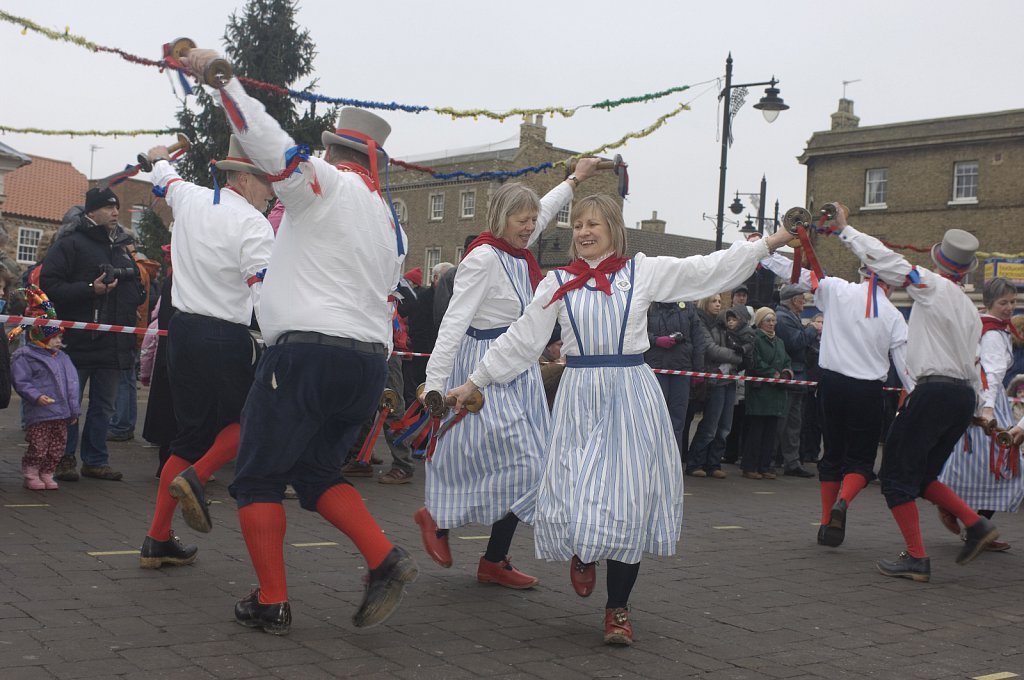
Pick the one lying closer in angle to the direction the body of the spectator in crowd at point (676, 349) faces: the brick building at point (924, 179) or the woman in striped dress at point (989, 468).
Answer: the woman in striped dress

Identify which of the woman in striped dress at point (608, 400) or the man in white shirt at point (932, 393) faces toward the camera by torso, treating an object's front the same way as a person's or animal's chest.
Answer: the woman in striped dress

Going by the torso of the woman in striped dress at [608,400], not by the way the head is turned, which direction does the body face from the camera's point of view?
toward the camera

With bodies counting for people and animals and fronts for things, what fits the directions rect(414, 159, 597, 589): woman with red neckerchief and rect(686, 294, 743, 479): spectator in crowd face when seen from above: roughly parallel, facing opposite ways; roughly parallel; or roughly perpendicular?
roughly parallel

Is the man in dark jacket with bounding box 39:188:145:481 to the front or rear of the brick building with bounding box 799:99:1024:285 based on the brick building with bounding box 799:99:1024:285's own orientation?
to the front

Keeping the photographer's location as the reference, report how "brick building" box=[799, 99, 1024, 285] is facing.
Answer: facing the viewer and to the left of the viewer

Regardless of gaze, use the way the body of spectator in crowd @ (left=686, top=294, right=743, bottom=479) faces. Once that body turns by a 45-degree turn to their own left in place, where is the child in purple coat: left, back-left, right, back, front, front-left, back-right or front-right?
back-right

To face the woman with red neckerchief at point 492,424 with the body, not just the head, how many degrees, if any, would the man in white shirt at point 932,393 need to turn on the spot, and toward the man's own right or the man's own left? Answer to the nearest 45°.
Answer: approximately 90° to the man's own left

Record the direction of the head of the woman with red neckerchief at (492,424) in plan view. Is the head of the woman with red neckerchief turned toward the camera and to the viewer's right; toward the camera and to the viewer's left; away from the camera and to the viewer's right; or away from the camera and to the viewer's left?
toward the camera and to the viewer's right

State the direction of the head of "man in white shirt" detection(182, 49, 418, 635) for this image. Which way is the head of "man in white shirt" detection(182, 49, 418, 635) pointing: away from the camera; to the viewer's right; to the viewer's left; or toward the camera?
away from the camera

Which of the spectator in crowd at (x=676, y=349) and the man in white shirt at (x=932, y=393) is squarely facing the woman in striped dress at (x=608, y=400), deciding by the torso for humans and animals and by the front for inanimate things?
the spectator in crowd

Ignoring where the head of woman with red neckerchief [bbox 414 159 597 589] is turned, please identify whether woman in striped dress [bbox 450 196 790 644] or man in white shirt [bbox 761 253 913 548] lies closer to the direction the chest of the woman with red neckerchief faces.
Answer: the woman in striped dress

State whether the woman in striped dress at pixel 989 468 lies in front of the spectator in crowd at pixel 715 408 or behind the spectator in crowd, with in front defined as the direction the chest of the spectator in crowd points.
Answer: in front

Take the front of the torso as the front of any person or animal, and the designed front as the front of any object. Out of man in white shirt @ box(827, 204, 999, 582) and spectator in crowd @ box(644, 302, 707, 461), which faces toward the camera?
the spectator in crowd

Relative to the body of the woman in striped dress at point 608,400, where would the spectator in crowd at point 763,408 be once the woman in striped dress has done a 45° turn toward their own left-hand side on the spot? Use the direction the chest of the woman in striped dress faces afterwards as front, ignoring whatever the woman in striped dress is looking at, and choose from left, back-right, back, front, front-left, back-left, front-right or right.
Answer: back-left

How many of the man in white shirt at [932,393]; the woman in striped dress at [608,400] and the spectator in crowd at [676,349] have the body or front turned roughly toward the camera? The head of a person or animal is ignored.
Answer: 2

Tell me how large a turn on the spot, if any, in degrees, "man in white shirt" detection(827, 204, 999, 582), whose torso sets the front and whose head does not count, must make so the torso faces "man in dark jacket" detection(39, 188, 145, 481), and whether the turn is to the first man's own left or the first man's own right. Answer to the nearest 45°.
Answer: approximately 45° to the first man's own left

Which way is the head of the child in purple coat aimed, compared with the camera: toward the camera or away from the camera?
toward the camera

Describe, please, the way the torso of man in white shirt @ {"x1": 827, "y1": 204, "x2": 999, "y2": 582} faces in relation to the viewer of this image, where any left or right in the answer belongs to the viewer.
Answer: facing away from the viewer and to the left of the viewer
